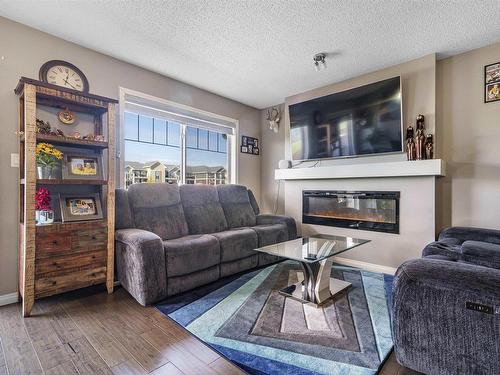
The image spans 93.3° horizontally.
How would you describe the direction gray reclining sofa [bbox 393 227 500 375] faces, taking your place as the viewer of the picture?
facing to the left of the viewer

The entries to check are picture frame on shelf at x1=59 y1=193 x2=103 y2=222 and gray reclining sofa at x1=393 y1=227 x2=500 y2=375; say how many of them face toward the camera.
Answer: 1

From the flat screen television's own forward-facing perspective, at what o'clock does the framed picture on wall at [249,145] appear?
The framed picture on wall is roughly at 2 o'clock from the flat screen television.

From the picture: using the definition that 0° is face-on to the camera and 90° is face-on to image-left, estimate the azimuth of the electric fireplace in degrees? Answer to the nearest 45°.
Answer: approximately 45°

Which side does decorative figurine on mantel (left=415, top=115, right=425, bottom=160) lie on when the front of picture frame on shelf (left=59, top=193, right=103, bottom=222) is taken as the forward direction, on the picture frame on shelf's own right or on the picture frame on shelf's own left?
on the picture frame on shelf's own left

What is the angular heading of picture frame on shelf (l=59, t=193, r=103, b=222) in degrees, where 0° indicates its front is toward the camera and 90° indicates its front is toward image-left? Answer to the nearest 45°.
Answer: approximately 0°

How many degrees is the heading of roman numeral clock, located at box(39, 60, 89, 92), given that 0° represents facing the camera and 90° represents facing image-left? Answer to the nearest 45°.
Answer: approximately 315°

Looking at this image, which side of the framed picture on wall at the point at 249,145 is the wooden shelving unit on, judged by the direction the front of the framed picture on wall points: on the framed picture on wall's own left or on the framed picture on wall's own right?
on the framed picture on wall's own right

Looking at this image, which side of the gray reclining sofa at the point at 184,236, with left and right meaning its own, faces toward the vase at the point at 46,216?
right

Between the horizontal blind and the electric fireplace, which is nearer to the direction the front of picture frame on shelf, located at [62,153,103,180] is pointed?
the electric fireplace

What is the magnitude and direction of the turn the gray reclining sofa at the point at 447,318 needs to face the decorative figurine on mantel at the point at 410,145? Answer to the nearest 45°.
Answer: approximately 90° to its right

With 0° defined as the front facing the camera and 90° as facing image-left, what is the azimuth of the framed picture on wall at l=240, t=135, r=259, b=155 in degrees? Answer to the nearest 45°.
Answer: approximately 315°

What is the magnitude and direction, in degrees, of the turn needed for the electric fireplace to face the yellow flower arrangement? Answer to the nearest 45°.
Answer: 0° — it already faces it
